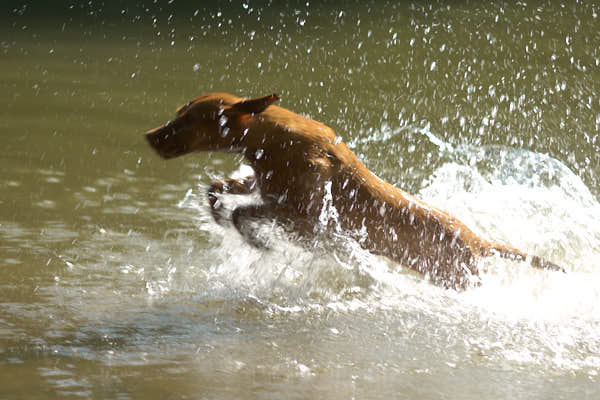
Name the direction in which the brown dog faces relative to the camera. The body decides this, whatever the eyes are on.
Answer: to the viewer's left
